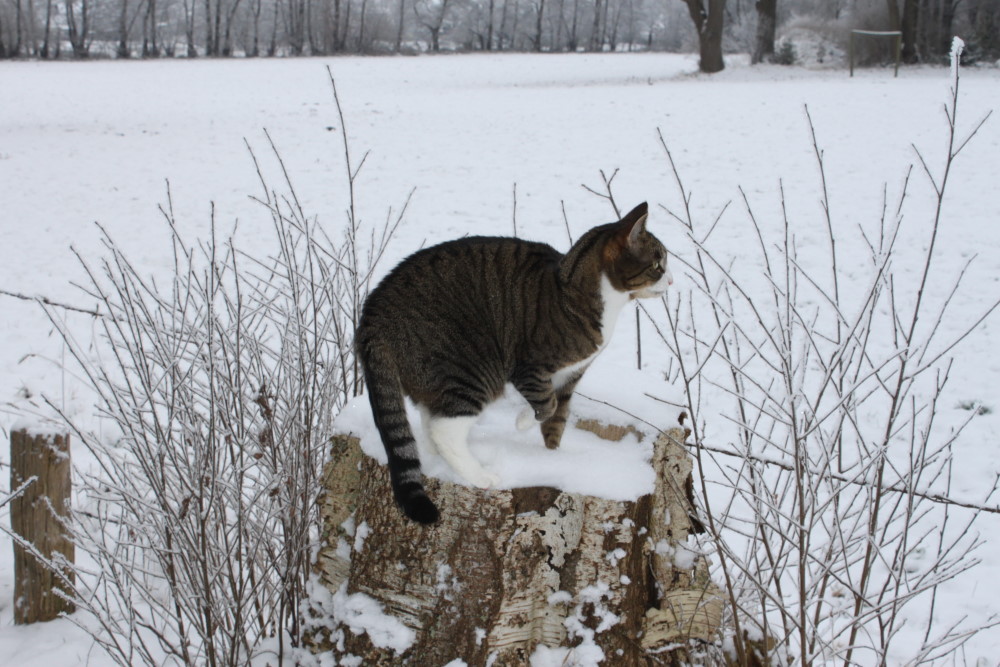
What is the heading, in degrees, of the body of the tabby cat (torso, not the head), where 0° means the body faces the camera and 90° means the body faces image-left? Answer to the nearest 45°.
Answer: approximately 270°

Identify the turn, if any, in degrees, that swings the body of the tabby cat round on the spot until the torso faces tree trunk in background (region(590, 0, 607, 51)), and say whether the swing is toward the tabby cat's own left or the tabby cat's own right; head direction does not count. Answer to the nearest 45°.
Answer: approximately 90° to the tabby cat's own left

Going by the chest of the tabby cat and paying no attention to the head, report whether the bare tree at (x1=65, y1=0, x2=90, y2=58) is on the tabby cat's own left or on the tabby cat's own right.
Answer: on the tabby cat's own left

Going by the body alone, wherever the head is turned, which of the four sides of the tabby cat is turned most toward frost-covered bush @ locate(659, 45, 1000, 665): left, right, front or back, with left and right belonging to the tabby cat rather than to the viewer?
front

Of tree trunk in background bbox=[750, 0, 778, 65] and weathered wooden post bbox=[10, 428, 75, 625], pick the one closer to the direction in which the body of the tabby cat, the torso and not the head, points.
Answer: the tree trunk in background

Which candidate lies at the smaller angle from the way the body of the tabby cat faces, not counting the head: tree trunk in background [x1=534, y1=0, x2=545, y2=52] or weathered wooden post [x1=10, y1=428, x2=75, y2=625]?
the tree trunk in background

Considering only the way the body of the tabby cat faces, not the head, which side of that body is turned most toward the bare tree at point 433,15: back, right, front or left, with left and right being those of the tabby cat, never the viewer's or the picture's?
left

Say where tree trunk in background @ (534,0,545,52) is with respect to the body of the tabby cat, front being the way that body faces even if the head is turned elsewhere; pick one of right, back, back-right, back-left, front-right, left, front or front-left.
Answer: left
